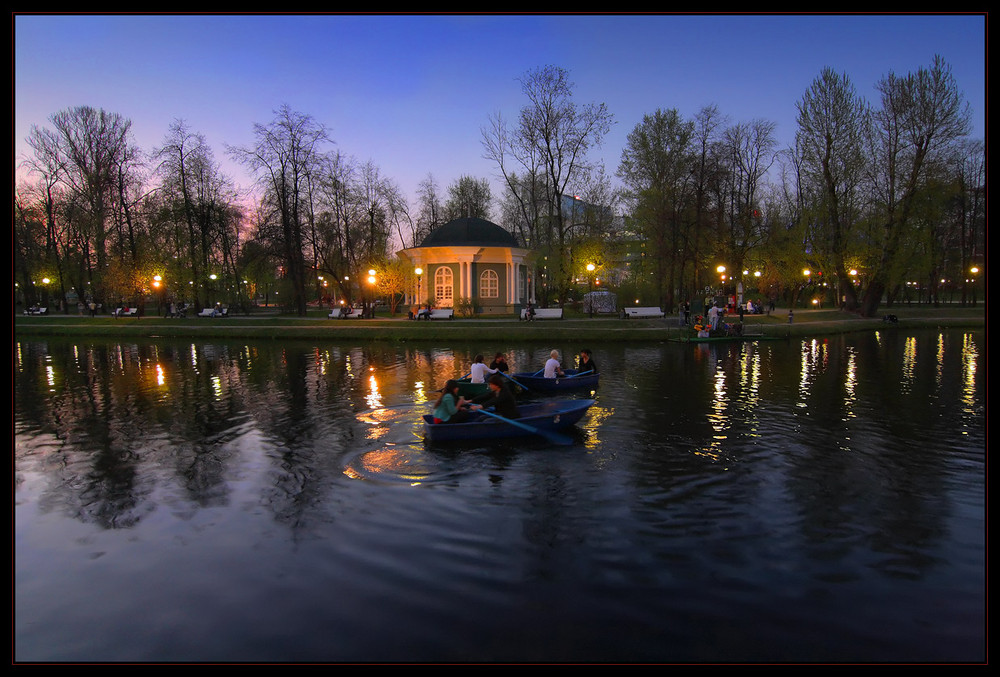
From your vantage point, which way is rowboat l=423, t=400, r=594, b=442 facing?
to the viewer's right

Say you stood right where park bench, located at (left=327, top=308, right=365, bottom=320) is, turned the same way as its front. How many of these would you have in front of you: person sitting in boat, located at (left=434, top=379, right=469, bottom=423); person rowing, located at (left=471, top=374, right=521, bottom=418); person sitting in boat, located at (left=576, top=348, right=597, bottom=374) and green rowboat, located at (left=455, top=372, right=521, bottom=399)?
4

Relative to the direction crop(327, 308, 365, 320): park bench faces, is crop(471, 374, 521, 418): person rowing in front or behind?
in front

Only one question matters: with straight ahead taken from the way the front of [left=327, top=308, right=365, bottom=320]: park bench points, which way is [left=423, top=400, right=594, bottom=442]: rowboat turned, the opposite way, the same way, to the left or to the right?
to the left

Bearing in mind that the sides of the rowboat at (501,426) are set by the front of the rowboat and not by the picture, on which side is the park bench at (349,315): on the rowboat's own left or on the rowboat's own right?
on the rowboat's own left

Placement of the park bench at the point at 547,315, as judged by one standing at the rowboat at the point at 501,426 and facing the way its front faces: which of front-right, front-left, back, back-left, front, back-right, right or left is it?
left

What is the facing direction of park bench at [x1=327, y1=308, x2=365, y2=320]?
toward the camera

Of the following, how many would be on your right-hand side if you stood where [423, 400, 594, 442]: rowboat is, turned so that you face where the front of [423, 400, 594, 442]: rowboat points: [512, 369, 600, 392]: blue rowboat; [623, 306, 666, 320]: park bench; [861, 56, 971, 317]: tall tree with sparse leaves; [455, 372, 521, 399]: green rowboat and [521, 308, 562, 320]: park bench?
0

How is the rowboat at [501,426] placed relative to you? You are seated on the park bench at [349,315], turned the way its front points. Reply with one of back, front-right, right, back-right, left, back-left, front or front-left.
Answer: front

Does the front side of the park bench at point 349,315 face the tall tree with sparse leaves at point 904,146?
no
